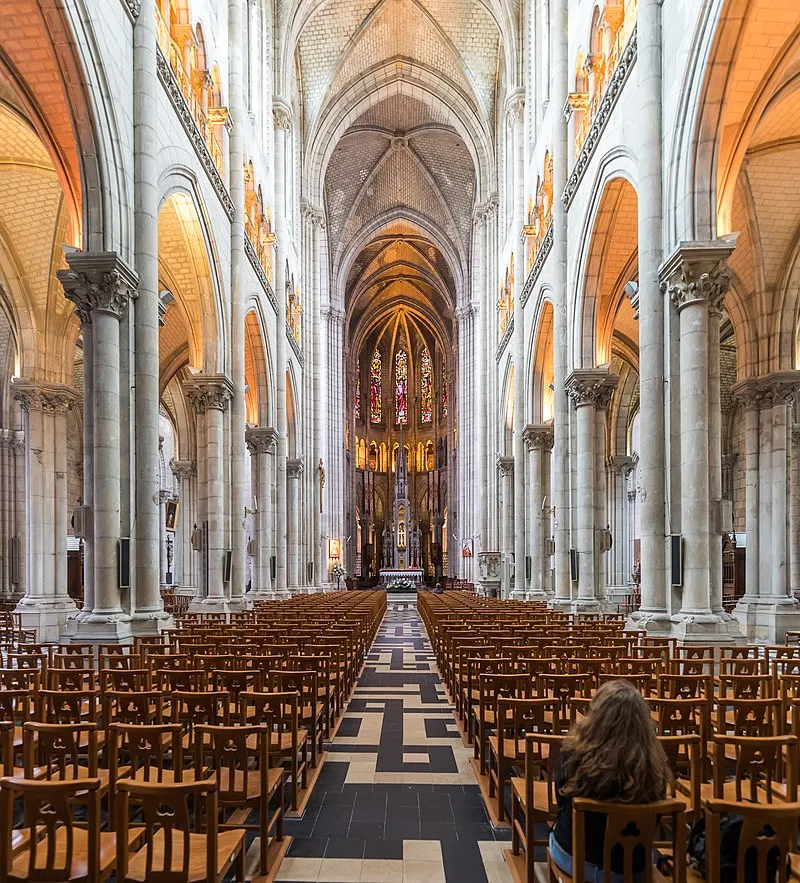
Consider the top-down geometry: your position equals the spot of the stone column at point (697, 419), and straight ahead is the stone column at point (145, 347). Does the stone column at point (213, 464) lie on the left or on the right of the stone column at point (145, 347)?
right

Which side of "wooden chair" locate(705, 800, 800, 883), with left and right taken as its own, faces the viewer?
back

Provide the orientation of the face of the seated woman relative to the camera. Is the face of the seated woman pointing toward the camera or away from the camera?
away from the camera

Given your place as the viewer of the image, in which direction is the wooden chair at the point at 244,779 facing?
facing away from the viewer

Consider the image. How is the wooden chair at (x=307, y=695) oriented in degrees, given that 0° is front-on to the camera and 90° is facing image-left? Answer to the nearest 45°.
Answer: approximately 180°

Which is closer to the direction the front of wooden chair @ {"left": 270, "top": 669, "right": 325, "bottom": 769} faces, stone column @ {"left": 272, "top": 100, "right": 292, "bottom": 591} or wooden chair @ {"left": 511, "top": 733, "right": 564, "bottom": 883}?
the stone column

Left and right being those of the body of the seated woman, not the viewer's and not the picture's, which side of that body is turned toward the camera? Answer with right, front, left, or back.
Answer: back

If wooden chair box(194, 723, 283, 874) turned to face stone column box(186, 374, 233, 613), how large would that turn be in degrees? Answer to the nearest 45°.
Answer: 0° — it already faces it
